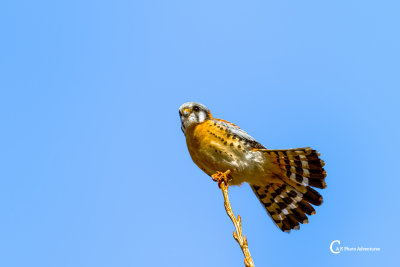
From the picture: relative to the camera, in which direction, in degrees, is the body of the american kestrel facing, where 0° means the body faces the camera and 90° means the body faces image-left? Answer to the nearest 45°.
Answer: approximately 45°
